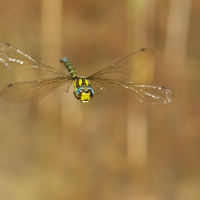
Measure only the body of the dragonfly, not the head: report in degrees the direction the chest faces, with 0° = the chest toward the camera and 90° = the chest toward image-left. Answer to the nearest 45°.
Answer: approximately 0°
